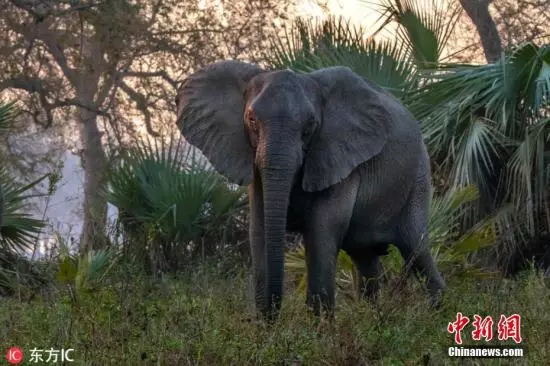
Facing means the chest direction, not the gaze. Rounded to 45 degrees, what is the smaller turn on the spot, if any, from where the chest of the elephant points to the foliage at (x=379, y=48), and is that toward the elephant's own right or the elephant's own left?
approximately 135° to the elephant's own right

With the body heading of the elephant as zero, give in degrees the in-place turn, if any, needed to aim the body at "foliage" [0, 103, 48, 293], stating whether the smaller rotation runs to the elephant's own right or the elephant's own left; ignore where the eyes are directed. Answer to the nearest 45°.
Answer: approximately 90° to the elephant's own right

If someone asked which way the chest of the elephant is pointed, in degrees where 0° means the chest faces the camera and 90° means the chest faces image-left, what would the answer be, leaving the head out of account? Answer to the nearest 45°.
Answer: approximately 45°

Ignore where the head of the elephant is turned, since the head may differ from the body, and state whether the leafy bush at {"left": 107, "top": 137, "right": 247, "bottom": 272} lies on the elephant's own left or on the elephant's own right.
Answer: on the elephant's own right

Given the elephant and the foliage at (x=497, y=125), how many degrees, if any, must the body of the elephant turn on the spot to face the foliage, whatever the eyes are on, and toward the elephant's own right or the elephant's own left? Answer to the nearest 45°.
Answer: approximately 180°
